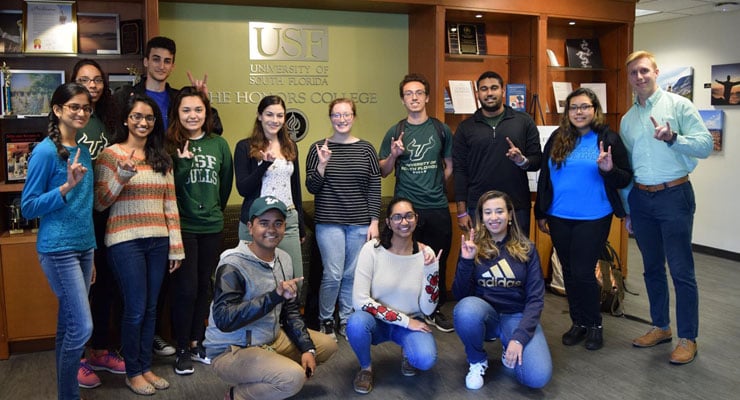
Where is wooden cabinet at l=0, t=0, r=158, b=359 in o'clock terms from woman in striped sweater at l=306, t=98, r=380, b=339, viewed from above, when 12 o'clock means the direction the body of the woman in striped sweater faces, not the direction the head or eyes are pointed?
The wooden cabinet is roughly at 3 o'clock from the woman in striped sweater.

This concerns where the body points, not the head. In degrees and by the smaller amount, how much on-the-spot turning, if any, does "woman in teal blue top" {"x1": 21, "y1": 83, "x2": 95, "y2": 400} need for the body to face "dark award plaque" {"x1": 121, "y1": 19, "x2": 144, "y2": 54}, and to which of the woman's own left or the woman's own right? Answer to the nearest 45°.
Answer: approximately 135° to the woman's own left

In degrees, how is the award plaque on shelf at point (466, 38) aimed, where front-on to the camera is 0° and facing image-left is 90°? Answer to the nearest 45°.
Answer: approximately 0°

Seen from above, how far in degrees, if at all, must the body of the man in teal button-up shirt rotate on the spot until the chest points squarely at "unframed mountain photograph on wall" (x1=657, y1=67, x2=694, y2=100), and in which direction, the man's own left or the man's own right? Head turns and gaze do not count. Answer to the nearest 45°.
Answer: approximately 135° to the man's own right

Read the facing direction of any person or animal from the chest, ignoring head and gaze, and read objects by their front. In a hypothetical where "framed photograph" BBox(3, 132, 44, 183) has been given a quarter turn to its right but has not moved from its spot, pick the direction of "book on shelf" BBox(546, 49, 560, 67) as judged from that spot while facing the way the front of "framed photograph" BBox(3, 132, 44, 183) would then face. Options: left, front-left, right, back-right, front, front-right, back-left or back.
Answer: back

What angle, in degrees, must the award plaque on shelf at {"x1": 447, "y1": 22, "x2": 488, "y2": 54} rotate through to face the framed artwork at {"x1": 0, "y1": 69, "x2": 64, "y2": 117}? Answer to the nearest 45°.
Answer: approximately 45° to its right

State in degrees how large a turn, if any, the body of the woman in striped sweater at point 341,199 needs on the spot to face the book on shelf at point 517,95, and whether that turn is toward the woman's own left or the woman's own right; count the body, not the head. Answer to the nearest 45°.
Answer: approximately 135° to the woman's own left

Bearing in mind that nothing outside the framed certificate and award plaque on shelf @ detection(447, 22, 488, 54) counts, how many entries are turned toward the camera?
2

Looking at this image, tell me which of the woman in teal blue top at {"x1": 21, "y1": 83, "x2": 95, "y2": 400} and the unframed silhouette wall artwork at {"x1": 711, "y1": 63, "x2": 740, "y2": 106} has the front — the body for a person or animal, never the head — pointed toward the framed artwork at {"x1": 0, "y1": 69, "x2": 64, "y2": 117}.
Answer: the unframed silhouette wall artwork at {"x1": 711, "y1": 63, "x2": 740, "y2": 106}

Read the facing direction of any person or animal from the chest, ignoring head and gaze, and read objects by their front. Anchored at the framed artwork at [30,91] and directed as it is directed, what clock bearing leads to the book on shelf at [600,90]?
The book on shelf is roughly at 9 o'clock from the framed artwork.

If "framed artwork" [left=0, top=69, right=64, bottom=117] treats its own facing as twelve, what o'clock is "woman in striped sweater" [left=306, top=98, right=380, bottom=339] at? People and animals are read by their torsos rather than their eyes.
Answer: The woman in striped sweater is roughly at 10 o'clock from the framed artwork.

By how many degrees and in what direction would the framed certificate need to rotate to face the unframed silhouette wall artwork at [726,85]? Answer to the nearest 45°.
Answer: approximately 90° to its left
